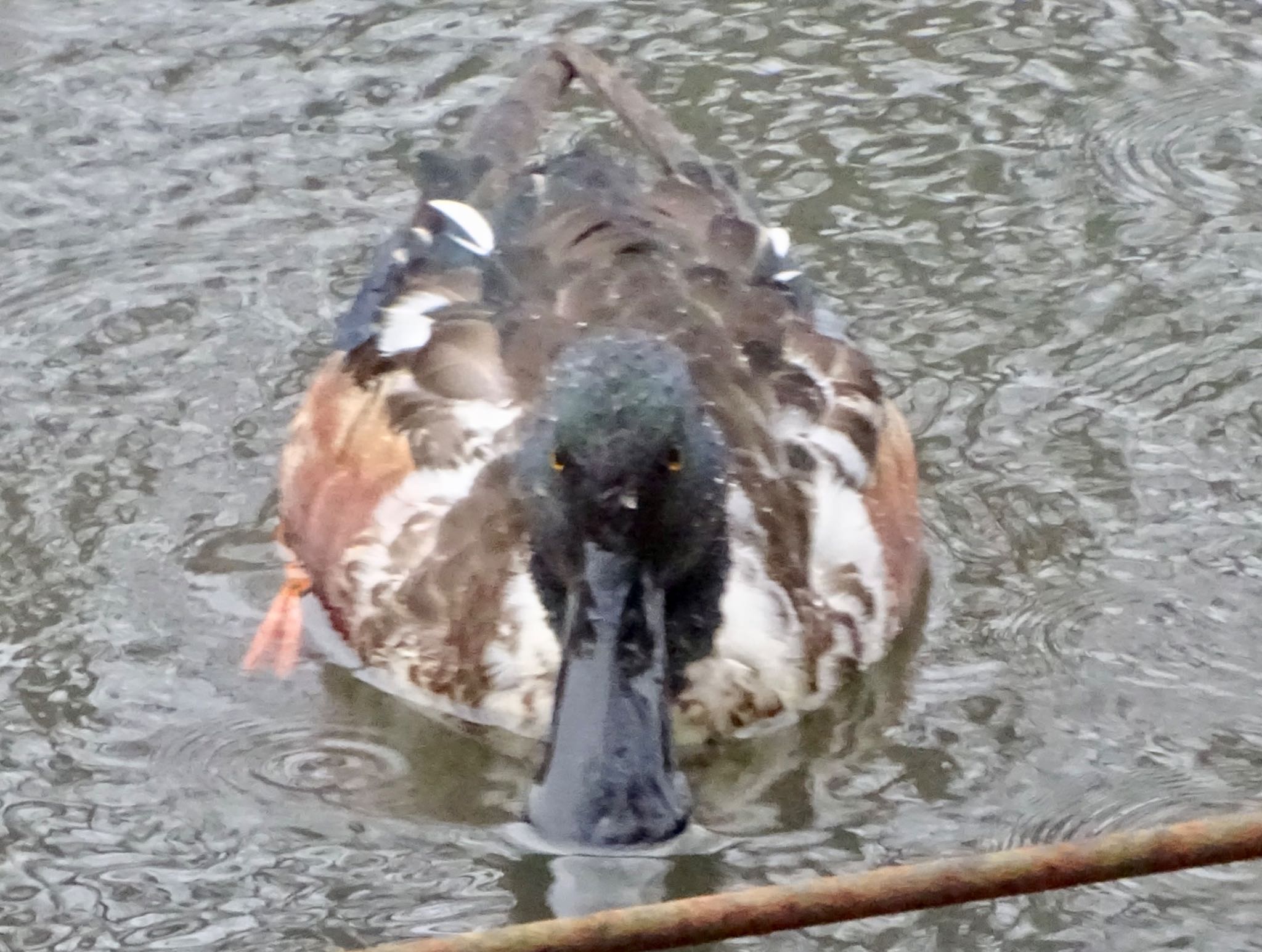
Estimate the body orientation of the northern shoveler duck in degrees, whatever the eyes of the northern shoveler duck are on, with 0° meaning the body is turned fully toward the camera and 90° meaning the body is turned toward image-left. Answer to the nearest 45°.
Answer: approximately 0°
